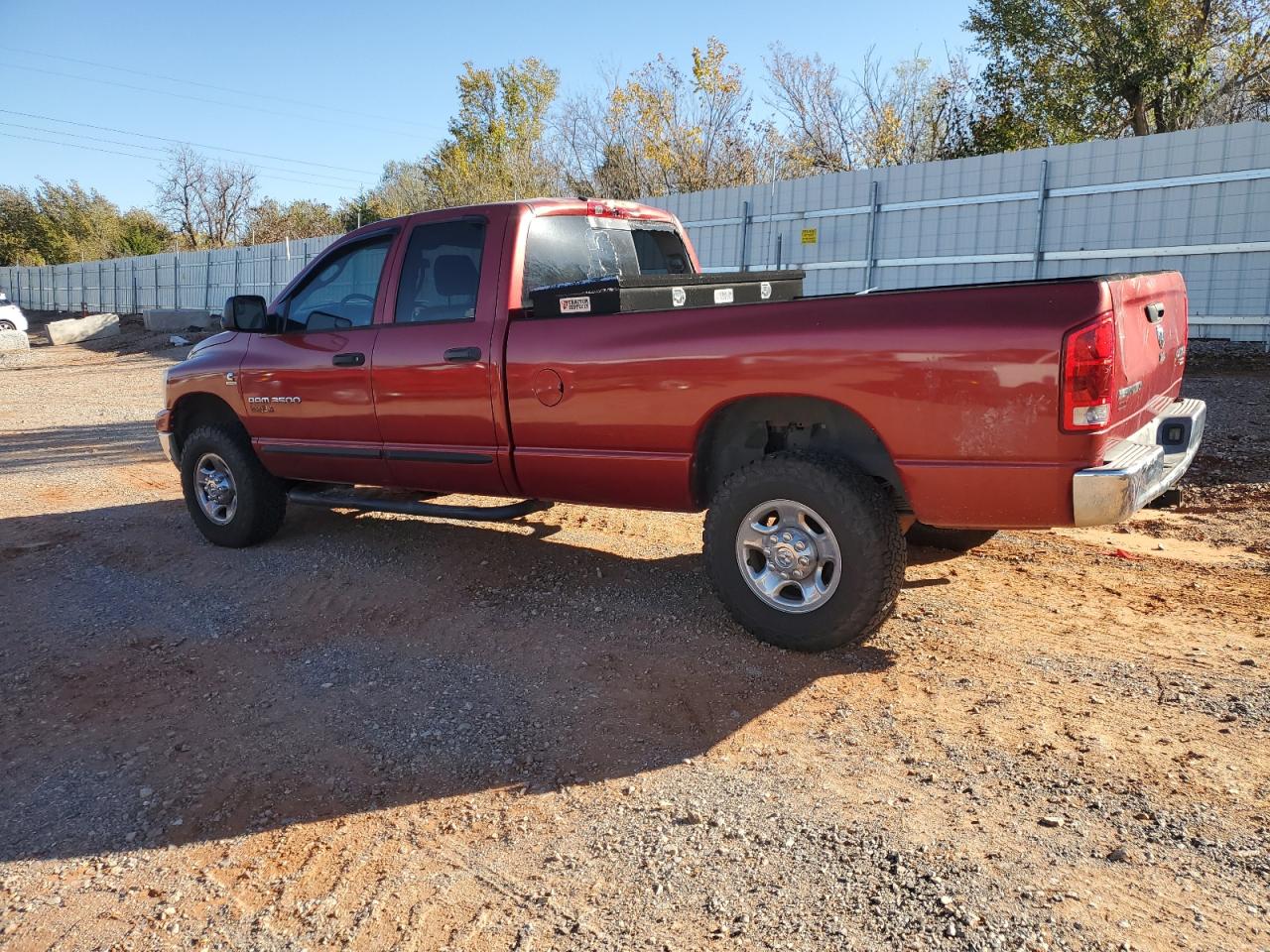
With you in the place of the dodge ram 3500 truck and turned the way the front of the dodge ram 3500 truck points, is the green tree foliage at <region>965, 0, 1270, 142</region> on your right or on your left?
on your right

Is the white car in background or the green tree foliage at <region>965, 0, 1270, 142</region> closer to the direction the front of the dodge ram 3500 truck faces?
the white car in background

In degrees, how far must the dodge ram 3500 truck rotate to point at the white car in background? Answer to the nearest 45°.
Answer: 0° — it already faces it

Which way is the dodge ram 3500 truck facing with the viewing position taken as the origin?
facing away from the viewer and to the left of the viewer
